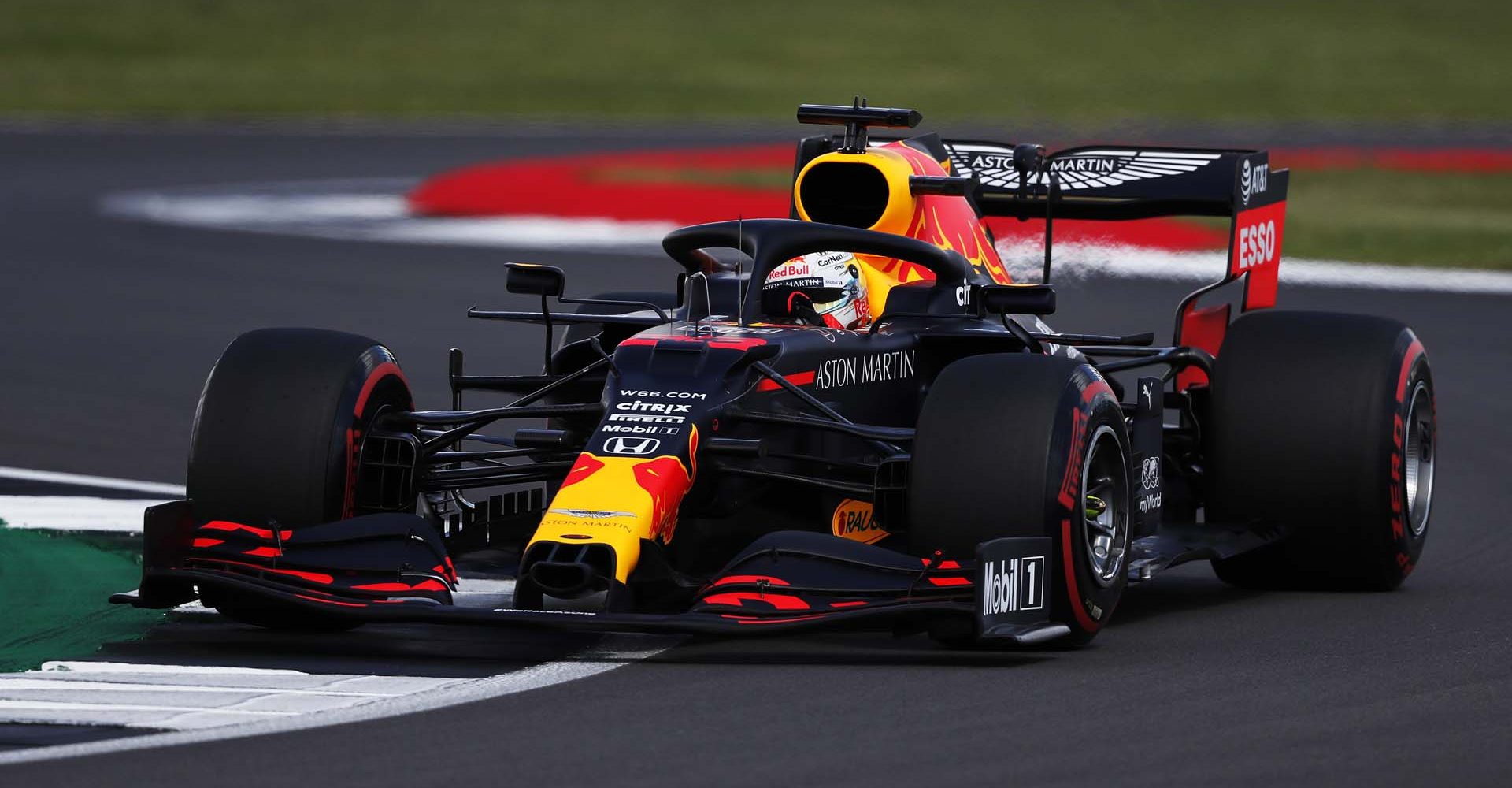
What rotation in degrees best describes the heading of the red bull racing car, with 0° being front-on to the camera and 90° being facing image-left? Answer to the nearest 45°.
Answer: approximately 45°
